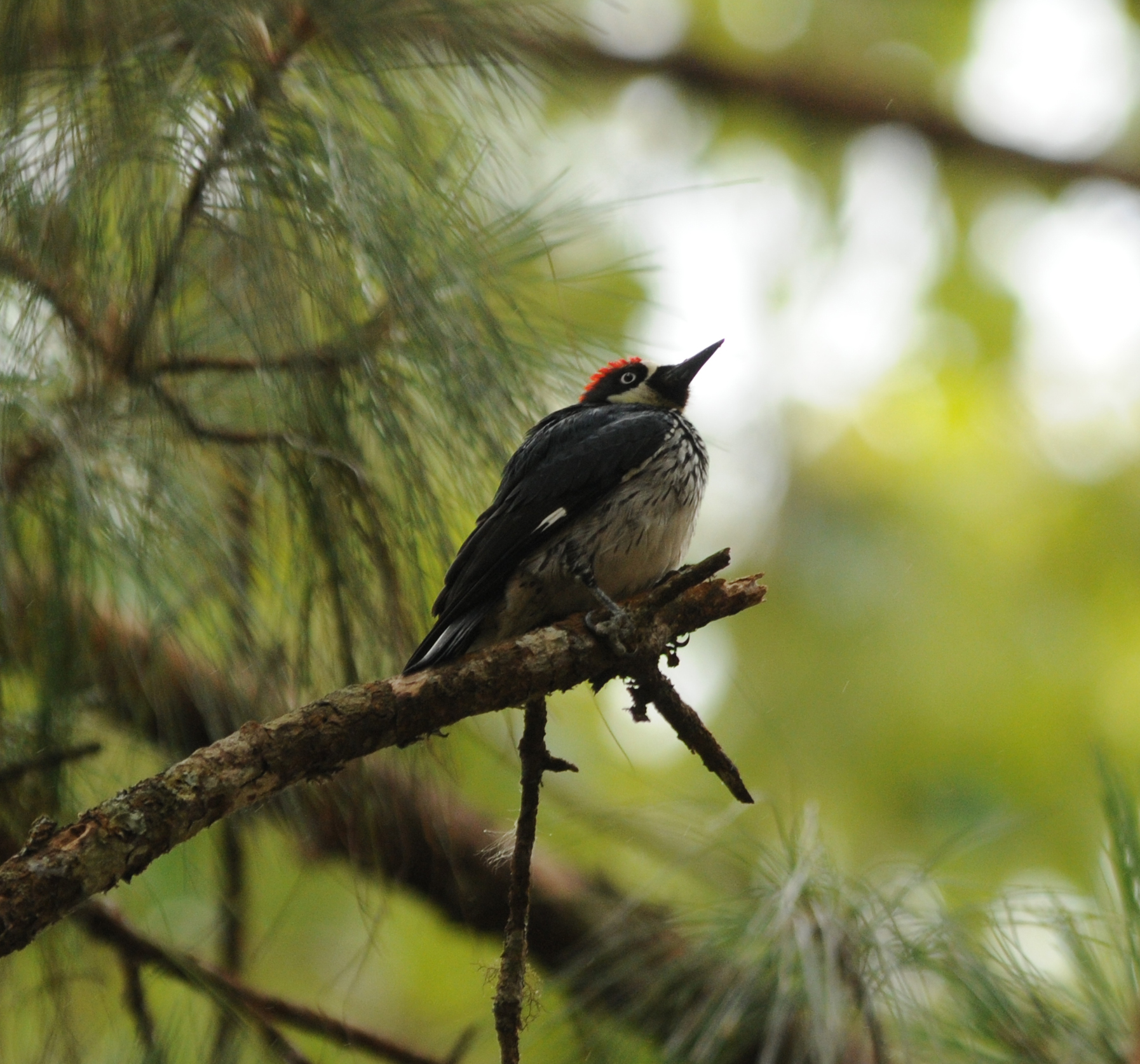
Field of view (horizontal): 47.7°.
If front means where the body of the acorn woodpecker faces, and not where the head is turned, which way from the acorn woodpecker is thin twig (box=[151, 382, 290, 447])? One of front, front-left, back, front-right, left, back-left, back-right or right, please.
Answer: back-right

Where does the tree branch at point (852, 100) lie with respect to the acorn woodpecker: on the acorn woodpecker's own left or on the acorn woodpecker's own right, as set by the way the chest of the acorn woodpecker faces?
on the acorn woodpecker's own left

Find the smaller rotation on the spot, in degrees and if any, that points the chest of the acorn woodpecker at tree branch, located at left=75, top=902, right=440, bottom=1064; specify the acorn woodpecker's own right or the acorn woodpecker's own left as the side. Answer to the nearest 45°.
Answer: approximately 180°

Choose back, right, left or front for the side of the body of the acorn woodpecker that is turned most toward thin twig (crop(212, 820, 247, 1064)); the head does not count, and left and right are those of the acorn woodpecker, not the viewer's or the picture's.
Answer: back

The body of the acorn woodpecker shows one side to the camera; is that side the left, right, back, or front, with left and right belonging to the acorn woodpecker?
right
